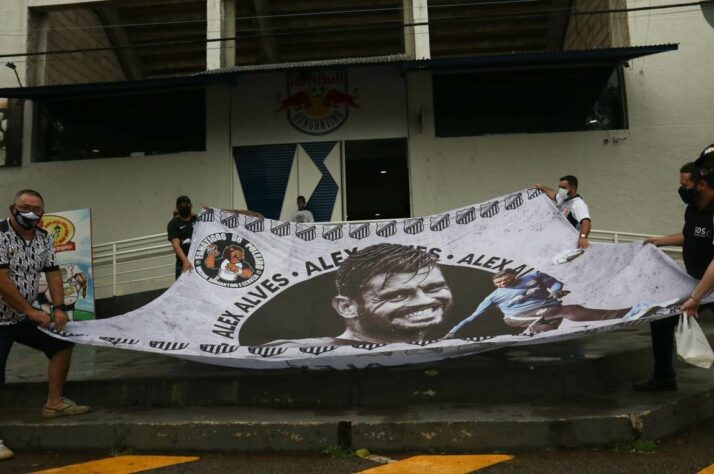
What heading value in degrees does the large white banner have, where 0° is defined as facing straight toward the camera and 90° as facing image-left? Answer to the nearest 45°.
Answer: approximately 0°

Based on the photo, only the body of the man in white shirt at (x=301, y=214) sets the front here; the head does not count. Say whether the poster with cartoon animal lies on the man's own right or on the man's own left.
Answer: on the man's own right

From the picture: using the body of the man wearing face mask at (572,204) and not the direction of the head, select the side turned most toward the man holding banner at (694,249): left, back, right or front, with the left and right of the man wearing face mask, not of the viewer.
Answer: left

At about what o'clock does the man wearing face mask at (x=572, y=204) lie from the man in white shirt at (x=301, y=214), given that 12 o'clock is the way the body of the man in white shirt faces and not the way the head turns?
The man wearing face mask is roughly at 11 o'clock from the man in white shirt.

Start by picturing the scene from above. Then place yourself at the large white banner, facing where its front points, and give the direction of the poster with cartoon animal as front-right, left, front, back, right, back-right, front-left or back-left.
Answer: back-right

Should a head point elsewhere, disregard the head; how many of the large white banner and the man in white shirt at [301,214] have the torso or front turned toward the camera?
2

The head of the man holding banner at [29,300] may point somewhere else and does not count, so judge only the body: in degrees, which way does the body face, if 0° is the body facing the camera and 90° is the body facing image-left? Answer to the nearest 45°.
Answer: approximately 315°

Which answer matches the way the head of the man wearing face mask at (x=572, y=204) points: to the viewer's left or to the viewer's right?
to the viewer's left
